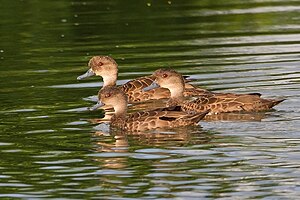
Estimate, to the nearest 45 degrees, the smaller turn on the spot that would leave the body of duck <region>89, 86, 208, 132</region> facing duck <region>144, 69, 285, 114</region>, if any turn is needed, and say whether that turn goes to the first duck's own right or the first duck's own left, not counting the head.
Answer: approximately 135° to the first duck's own right

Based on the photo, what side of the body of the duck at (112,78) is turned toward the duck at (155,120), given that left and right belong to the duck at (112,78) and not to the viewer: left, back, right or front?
left

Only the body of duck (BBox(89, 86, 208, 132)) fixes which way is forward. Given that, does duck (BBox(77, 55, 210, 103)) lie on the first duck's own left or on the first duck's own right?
on the first duck's own right

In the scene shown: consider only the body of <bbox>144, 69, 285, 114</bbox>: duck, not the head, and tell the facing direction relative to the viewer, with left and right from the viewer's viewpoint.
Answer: facing to the left of the viewer

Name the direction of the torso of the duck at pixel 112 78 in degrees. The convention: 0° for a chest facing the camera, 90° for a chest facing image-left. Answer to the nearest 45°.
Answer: approximately 90°

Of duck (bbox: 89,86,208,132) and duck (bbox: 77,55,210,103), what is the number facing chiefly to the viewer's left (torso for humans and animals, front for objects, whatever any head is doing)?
2

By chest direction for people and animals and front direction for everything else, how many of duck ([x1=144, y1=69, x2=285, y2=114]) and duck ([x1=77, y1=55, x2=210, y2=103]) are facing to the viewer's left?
2

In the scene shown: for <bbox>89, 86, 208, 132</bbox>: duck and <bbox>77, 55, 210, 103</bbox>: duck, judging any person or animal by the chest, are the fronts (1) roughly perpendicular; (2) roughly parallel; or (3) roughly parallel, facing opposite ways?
roughly parallel

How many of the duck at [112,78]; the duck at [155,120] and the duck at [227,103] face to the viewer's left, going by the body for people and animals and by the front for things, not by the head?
3

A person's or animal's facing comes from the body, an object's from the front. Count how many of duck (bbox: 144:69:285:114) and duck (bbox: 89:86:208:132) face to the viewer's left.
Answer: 2

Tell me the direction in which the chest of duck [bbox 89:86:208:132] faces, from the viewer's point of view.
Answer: to the viewer's left

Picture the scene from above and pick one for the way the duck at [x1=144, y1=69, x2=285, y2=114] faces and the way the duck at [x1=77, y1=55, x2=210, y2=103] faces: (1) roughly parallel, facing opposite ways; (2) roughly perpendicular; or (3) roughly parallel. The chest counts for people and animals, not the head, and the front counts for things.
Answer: roughly parallel

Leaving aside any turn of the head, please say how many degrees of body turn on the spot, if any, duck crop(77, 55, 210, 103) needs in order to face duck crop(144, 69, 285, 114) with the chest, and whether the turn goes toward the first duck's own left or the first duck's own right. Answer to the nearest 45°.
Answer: approximately 135° to the first duck's own left
